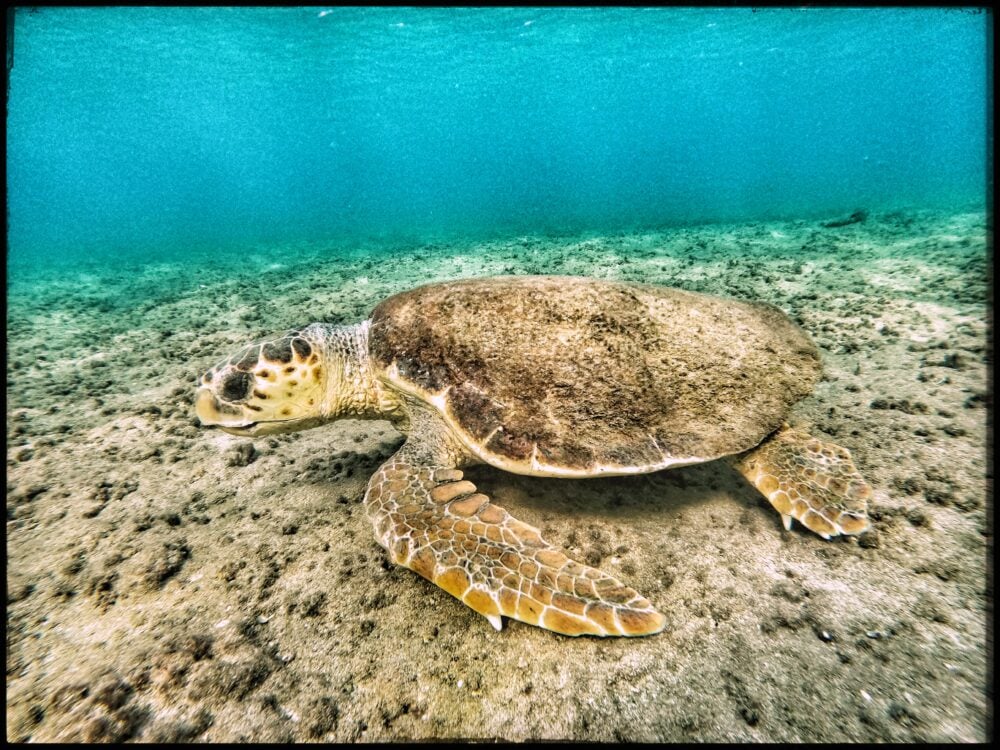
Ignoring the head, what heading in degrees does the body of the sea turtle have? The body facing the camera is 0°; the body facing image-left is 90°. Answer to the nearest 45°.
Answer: approximately 90°
